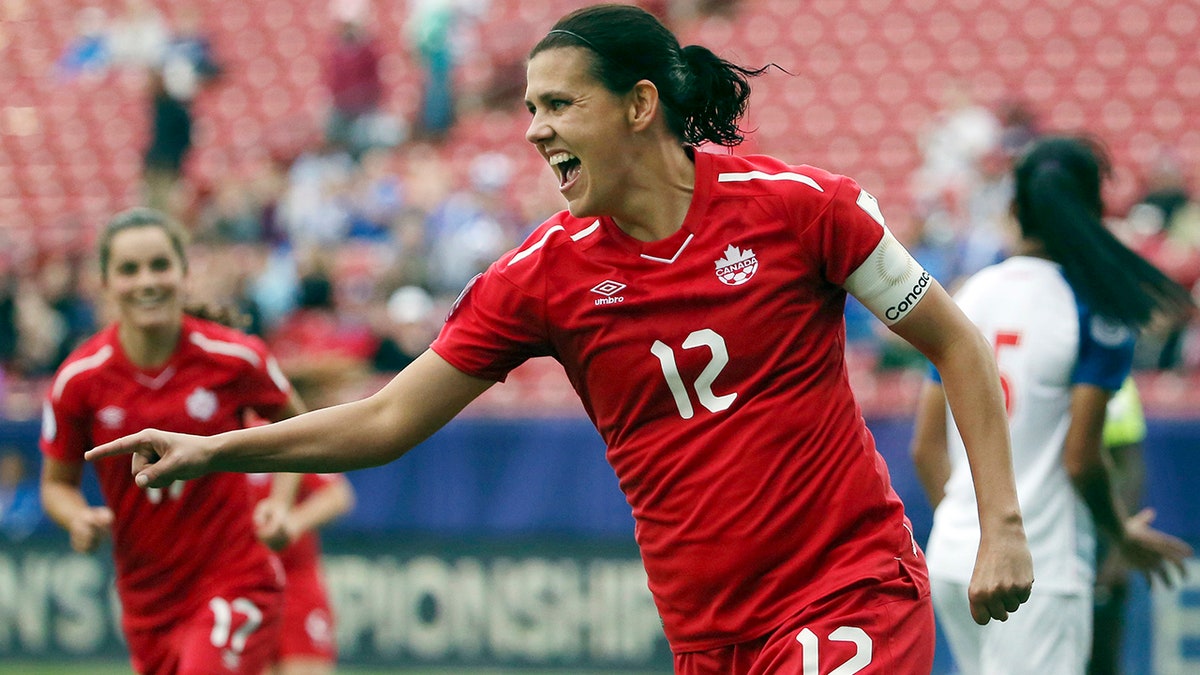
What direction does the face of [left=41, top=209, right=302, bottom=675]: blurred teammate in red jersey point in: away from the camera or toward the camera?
toward the camera

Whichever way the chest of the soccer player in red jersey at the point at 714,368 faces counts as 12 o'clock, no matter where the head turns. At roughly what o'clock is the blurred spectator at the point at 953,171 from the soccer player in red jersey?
The blurred spectator is roughly at 5 o'clock from the soccer player in red jersey.

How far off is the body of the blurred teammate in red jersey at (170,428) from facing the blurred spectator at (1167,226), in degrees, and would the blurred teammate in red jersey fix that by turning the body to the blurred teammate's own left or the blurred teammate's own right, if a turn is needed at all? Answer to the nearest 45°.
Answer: approximately 135° to the blurred teammate's own left

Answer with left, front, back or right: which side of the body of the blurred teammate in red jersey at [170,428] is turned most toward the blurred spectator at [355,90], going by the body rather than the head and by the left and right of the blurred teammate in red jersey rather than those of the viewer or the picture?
back

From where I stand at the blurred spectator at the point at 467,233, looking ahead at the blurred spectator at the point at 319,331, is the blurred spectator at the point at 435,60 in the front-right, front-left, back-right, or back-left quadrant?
back-right

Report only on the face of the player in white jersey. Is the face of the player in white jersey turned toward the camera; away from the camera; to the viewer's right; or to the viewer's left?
away from the camera

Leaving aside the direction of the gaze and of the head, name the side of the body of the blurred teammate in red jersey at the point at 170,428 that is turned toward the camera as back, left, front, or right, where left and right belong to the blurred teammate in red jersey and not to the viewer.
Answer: front

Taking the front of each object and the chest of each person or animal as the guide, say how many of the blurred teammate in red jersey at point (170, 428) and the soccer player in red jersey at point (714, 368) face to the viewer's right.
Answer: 0

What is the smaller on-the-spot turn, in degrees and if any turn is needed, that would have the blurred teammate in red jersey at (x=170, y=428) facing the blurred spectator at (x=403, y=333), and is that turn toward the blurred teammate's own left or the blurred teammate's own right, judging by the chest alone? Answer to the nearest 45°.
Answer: approximately 180°

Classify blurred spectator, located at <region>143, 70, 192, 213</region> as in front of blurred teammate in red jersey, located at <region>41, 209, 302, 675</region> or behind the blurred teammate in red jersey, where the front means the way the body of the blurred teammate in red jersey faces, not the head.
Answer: behind

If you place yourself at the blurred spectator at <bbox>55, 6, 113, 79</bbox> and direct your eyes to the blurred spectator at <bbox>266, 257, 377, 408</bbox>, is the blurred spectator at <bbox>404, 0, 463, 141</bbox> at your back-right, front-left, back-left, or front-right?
front-left

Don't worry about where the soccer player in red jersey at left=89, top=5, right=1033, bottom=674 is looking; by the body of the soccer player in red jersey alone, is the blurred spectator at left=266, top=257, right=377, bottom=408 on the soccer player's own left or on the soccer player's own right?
on the soccer player's own right

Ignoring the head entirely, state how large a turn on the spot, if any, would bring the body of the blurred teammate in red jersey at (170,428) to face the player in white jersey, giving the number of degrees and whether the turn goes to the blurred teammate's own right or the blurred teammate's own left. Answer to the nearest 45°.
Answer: approximately 45° to the blurred teammate's own left

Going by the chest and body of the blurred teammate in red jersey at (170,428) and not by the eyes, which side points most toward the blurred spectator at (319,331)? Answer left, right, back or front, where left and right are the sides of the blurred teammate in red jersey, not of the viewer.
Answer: back

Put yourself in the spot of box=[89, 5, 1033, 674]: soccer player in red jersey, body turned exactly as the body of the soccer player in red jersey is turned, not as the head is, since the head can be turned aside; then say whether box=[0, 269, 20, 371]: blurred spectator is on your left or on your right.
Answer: on your right

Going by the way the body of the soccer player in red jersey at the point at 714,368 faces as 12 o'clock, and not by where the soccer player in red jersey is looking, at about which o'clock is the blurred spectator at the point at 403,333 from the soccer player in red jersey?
The blurred spectator is roughly at 4 o'clock from the soccer player in red jersey.
